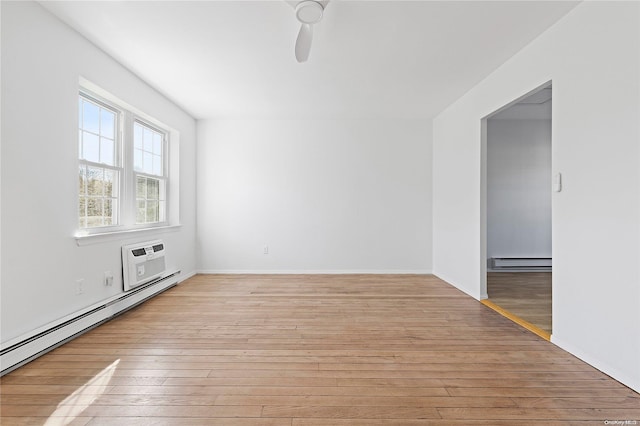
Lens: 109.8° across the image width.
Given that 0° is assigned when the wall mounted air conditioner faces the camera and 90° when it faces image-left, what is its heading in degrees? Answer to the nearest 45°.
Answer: approximately 315°

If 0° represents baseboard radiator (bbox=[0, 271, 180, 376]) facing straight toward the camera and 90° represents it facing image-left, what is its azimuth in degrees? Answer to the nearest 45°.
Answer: approximately 315°
